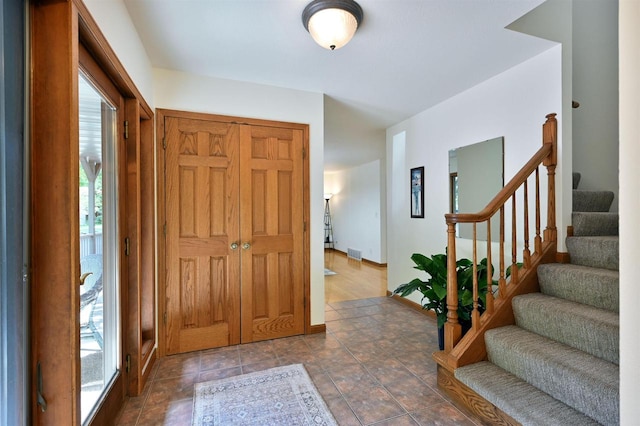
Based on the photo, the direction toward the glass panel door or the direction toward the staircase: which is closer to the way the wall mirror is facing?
the glass panel door

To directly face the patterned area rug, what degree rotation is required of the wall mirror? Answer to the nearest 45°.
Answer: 0° — it already faces it

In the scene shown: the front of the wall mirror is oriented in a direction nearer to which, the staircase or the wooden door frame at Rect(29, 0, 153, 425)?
the wooden door frame

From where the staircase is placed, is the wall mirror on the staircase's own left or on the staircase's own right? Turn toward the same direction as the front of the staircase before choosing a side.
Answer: on the staircase's own right

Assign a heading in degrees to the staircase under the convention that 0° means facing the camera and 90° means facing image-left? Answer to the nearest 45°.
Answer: approximately 45°

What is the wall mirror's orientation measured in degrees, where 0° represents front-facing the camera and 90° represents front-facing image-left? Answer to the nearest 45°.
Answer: approximately 45°

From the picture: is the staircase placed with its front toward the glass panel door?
yes

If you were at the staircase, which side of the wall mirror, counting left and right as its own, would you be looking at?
left

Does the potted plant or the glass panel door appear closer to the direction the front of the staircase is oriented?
the glass panel door
